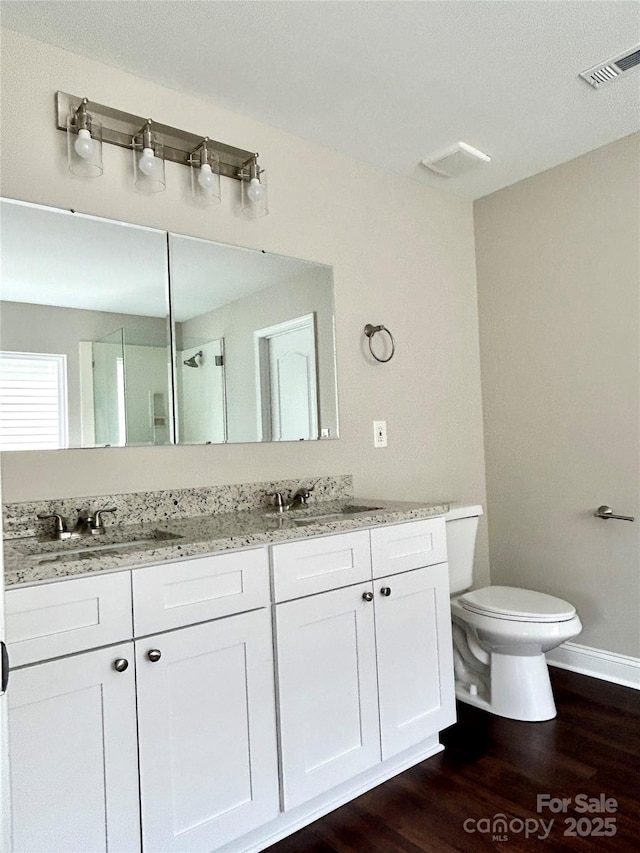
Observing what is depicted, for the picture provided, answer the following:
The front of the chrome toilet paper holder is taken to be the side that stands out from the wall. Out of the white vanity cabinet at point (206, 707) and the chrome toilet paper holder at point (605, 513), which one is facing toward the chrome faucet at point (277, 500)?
the chrome toilet paper holder

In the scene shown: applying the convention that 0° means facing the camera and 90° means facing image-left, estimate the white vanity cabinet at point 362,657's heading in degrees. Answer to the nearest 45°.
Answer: approximately 315°

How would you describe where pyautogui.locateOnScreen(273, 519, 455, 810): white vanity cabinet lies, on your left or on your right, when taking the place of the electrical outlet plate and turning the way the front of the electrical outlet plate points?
on your right
